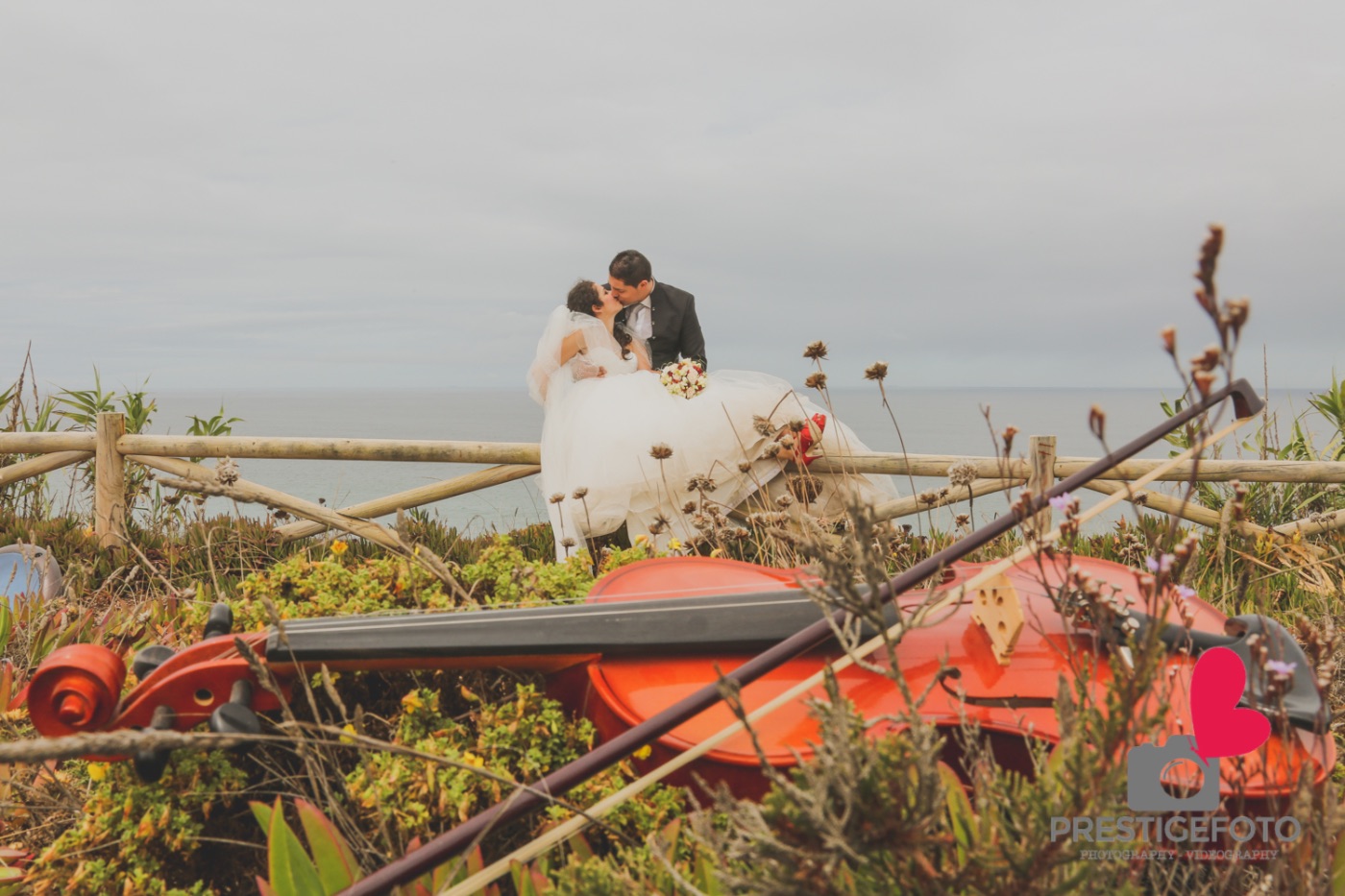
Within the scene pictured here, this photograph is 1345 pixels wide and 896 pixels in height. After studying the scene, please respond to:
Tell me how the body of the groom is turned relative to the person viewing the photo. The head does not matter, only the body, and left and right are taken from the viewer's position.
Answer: facing the viewer and to the left of the viewer

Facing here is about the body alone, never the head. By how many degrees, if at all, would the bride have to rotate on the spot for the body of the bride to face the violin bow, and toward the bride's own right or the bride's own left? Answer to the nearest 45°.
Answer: approximately 45° to the bride's own right

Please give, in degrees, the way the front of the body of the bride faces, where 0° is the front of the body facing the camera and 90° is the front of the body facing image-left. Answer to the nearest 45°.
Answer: approximately 315°

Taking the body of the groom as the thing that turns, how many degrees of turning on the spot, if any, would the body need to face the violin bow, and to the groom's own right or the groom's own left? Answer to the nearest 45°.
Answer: approximately 45° to the groom's own left

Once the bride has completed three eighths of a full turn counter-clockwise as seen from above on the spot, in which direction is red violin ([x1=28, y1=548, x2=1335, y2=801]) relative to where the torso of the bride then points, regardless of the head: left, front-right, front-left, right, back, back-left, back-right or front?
back
